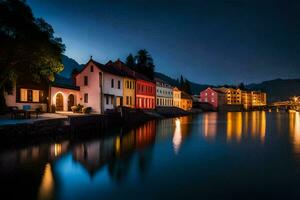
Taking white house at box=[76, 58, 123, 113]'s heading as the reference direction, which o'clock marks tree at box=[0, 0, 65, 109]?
The tree is roughly at 2 o'clock from the white house.
